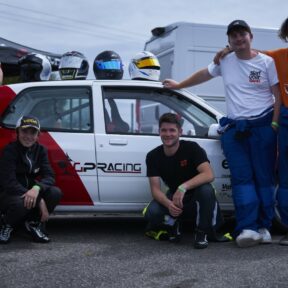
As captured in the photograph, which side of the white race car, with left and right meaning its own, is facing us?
right

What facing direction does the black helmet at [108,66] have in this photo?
toward the camera

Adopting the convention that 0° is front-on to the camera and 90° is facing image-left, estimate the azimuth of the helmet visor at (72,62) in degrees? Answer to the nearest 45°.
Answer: approximately 45°

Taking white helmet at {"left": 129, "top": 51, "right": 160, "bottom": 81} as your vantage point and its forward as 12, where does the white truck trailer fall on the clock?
The white truck trailer is roughly at 8 o'clock from the white helmet.

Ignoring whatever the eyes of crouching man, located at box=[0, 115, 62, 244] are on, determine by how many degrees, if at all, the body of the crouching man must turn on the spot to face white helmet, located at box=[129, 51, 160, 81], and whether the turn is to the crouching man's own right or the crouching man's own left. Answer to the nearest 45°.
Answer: approximately 135° to the crouching man's own left

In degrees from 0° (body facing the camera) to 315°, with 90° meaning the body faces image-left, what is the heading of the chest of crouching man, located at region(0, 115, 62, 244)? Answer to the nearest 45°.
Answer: approximately 0°

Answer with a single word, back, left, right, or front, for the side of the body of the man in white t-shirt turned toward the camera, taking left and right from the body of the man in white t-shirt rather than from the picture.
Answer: front

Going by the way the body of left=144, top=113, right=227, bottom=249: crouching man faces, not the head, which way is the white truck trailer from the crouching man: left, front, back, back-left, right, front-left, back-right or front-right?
back

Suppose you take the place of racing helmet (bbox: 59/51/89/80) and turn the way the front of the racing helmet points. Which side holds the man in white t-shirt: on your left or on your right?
on your left

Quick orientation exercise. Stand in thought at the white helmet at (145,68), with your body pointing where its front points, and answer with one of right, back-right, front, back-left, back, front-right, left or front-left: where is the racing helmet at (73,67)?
back-right

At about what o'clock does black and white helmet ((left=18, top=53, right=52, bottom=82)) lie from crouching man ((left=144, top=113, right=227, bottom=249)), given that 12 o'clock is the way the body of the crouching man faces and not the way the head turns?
The black and white helmet is roughly at 4 o'clock from the crouching man.
